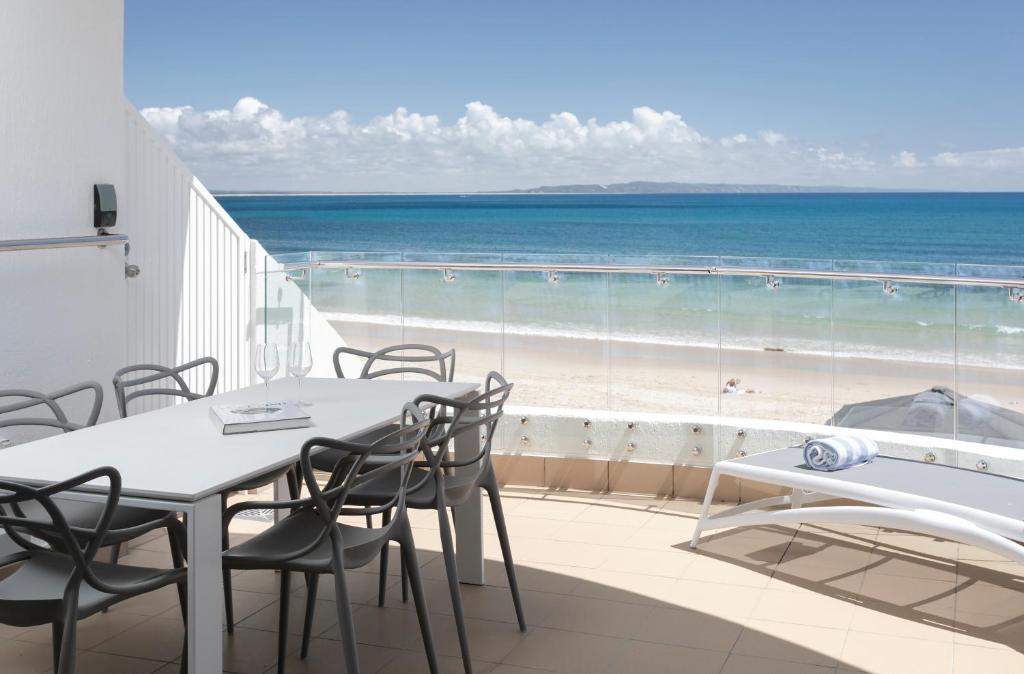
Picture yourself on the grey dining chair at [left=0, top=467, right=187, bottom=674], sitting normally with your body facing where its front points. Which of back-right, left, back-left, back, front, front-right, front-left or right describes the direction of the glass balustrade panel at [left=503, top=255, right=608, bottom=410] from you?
front

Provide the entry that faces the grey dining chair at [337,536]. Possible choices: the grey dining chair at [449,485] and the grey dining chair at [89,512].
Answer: the grey dining chair at [89,512]

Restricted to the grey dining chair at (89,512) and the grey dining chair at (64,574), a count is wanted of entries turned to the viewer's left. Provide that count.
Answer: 0

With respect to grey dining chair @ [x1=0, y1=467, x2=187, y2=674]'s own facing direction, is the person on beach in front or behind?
in front

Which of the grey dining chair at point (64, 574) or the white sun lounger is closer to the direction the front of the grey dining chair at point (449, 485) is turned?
the grey dining chair

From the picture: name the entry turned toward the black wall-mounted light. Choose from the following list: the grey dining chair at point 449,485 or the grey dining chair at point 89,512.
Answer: the grey dining chair at point 449,485

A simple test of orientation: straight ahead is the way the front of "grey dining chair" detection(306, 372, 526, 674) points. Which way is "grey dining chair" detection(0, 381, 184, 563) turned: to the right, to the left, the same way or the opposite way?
the opposite way

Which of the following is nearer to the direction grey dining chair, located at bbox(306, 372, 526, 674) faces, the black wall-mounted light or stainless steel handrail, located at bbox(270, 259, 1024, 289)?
the black wall-mounted light

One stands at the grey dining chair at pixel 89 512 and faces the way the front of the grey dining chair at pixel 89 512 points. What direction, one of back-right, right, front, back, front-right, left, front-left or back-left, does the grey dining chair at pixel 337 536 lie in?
front

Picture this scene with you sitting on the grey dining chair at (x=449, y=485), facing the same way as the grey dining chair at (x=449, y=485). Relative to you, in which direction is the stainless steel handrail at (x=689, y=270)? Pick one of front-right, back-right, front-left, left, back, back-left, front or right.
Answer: right

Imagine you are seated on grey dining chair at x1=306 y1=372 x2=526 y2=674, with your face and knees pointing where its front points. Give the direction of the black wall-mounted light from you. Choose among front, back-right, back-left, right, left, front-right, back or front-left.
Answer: front

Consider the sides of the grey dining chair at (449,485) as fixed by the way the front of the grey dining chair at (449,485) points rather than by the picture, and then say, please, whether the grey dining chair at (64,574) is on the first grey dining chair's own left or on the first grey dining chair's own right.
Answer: on the first grey dining chair's own left

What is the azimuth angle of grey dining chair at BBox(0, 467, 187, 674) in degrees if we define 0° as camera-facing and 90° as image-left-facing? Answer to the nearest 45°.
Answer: approximately 225°

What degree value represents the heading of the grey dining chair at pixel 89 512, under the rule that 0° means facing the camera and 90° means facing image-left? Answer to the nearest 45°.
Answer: approximately 315°

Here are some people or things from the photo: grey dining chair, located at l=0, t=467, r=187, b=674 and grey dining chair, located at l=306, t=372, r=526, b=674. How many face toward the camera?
0

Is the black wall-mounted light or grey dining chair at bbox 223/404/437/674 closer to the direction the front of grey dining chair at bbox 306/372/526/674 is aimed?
the black wall-mounted light

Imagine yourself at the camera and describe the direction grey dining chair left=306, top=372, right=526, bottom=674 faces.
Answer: facing away from the viewer and to the left of the viewer
